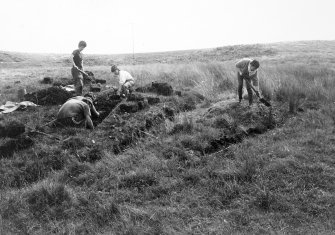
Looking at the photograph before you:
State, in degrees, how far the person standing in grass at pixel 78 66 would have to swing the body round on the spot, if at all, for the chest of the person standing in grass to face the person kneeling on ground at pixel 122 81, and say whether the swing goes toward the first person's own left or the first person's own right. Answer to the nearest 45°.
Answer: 0° — they already face them

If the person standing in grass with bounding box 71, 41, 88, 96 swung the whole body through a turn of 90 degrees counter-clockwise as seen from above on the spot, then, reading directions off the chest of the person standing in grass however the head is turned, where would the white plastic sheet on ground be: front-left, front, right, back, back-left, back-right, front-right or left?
left

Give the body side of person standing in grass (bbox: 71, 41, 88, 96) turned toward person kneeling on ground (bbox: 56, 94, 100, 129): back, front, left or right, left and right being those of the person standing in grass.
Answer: right

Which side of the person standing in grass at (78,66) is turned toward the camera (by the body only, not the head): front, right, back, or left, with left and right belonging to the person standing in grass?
right
